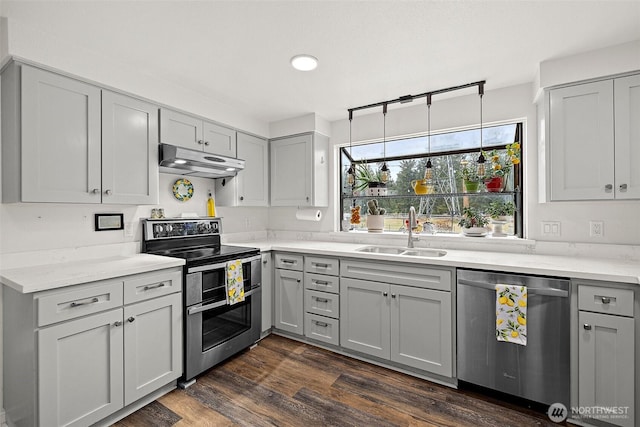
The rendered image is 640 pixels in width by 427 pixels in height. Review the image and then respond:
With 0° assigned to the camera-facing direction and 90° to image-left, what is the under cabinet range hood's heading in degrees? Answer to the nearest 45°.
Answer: approximately 315°

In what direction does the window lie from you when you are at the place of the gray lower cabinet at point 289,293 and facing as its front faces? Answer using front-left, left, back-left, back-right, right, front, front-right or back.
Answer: back-left

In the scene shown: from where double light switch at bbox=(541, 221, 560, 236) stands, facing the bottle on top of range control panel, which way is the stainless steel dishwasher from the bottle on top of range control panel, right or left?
left

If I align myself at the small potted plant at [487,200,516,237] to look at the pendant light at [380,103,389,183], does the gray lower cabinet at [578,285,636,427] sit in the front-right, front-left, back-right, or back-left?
back-left

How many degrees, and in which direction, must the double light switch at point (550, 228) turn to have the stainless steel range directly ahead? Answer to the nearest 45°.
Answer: approximately 45° to its right

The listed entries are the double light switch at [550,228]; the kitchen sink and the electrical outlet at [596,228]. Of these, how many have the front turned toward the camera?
3

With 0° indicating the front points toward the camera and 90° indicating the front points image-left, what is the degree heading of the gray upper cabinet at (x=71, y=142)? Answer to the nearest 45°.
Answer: approximately 315°
